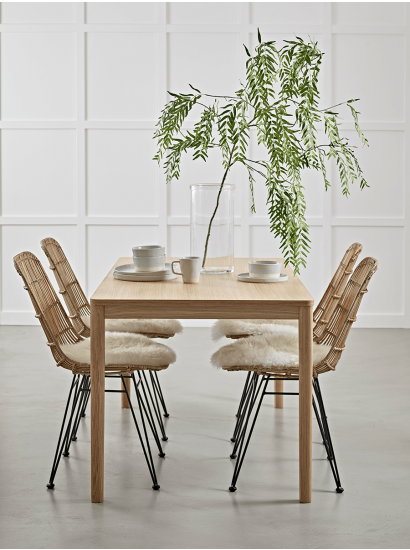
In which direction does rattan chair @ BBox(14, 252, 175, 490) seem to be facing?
to the viewer's right

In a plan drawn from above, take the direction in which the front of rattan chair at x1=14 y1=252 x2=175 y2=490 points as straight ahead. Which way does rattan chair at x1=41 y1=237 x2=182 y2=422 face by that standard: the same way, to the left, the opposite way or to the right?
the same way

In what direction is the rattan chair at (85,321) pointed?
to the viewer's right

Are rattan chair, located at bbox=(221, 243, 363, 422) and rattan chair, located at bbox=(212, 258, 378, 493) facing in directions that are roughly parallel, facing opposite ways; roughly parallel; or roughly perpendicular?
roughly parallel

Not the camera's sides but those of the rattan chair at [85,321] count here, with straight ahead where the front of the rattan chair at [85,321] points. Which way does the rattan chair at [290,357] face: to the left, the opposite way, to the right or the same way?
the opposite way

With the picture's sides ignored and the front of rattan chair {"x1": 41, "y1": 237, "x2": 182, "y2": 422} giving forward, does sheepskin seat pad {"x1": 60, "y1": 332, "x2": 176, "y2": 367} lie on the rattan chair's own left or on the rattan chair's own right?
on the rattan chair's own right

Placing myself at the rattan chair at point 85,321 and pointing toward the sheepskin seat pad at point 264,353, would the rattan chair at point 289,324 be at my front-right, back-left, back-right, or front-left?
front-left

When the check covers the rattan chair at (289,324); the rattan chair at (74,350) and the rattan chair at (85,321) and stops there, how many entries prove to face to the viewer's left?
1

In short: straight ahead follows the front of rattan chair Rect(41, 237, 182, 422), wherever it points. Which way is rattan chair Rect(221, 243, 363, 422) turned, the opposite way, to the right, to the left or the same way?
the opposite way

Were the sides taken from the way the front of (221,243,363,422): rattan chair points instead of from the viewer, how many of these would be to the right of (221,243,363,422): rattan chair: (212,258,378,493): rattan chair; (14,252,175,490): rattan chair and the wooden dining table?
0

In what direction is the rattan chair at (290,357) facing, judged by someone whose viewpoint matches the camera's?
facing to the left of the viewer

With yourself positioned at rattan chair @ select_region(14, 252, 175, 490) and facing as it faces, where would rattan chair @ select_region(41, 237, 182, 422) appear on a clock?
rattan chair @ select_region(41, 237, 182, 422) is roughly at 9 o'clock from rattan chair @ select_region(14, 252, 175, 490).

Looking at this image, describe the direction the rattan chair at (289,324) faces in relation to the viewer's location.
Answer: facing to the left of the viewer
